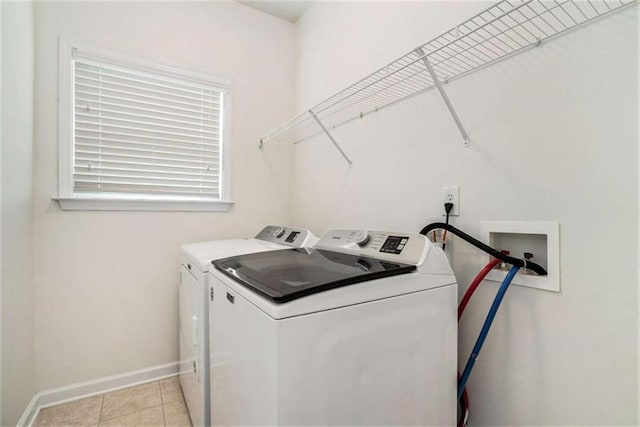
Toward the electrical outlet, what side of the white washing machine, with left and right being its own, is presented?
back

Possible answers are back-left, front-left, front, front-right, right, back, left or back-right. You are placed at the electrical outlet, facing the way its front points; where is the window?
front-right

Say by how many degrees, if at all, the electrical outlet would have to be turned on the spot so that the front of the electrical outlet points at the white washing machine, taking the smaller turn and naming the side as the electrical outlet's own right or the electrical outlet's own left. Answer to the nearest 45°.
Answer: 0° — it already faces it

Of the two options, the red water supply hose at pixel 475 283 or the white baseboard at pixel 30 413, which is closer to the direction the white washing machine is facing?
the white baseboard

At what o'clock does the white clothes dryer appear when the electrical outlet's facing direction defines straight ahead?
The white clothes dryer is roughly at 1 o'clock from the electrical outlet.

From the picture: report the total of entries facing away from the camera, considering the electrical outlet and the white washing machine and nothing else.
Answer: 0

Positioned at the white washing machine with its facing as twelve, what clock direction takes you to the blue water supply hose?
The blue water supply hose is roughly at 7 o'clock from the white washing machine.

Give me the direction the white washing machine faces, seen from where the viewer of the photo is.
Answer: facing the viewer and to the left of the viewer

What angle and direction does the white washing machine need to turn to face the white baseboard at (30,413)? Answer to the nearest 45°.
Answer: approximately 45° to its right
